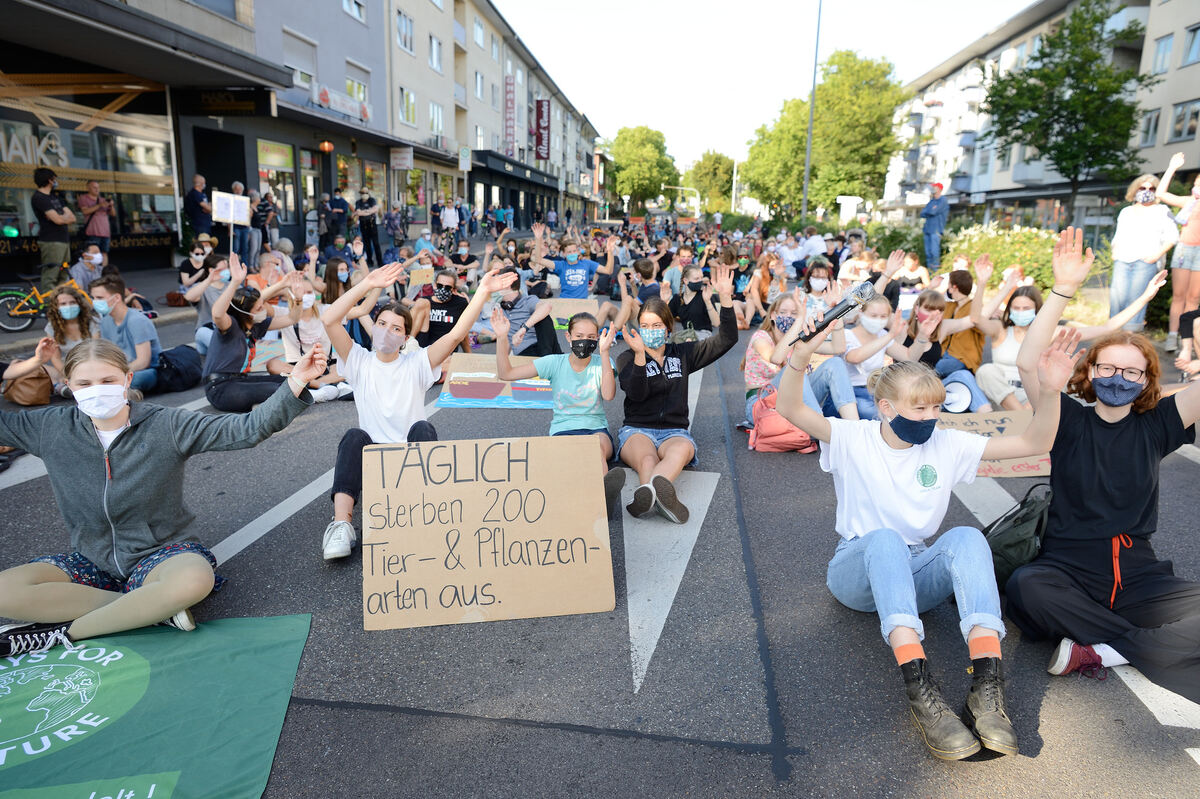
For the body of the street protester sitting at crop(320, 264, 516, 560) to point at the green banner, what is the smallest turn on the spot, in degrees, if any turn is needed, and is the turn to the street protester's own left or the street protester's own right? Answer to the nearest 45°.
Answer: approximately 45° to the street protester's own right

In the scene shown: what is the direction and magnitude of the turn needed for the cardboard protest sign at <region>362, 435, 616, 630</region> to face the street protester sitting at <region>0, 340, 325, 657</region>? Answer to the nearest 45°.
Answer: approximately 90° to its right

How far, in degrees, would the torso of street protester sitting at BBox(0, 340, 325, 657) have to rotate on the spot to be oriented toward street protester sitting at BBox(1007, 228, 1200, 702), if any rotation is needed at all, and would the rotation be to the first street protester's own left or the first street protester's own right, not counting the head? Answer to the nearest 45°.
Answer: approximately 45° to the first street protester's own left

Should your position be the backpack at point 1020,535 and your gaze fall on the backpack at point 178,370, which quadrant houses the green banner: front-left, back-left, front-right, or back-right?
front-left

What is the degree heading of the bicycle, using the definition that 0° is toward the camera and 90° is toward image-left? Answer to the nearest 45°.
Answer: approximately 270°

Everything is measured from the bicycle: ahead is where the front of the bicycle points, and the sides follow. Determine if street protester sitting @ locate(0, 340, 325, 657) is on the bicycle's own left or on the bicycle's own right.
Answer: on the bicycle's own right

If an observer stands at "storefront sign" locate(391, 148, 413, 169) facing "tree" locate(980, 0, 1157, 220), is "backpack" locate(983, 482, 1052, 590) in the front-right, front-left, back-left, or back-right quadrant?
front-right

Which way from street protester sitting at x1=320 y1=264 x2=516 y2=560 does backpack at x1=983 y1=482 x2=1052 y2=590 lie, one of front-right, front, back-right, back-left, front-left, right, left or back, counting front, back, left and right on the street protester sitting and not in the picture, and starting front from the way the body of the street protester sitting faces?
front-left

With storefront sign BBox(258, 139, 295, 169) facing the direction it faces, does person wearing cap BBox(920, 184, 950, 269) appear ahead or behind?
ahead

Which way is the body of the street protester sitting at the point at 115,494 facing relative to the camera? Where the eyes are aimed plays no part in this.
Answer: toward the camera

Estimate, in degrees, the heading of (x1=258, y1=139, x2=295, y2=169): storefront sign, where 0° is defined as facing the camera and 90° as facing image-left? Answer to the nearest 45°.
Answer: approximately 315°

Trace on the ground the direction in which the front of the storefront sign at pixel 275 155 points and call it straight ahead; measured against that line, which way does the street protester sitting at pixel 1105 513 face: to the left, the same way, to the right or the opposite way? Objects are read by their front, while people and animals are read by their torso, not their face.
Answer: to the right

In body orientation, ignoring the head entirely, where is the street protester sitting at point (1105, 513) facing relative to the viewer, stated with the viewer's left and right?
facing the viewer

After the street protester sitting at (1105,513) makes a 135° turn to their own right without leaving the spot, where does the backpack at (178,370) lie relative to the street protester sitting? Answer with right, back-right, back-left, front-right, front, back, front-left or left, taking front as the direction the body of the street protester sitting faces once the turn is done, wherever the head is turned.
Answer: front-left
